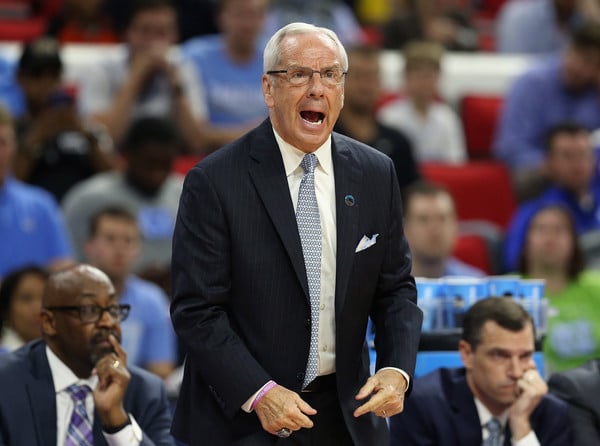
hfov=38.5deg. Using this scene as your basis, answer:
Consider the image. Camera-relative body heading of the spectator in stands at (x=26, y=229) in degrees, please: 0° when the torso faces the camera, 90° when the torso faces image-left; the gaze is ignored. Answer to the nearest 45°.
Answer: approximately 0°

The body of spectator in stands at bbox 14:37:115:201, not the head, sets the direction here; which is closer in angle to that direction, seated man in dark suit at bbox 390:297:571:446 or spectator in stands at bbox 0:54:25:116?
the seated man in dark suit

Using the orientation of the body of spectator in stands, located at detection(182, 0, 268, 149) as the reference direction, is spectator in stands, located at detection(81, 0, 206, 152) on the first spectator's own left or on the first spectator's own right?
on the first spectator's own right

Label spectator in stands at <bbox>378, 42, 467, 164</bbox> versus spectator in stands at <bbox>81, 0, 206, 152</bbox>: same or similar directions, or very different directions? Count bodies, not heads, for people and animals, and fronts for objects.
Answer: same or similar directions

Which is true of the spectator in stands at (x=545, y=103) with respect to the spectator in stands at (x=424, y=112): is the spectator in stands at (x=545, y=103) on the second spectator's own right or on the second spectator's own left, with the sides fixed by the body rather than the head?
on the second spectator's own left

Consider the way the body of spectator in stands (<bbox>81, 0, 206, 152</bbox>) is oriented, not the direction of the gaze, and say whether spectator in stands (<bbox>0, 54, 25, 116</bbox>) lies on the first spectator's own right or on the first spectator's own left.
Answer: on the first spectator's own right

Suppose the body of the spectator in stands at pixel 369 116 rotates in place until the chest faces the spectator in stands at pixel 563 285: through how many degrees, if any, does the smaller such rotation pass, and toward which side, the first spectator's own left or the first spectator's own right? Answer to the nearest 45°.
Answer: approximately 45° to the first spectator's own left

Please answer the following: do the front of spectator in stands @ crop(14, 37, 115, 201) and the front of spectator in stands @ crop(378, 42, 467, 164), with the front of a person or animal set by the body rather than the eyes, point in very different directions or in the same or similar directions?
same or similar directions

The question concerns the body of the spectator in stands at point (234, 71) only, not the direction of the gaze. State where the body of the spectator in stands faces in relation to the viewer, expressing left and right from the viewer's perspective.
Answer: facing the viewer

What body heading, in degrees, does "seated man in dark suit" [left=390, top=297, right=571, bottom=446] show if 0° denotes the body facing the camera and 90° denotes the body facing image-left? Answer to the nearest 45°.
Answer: approximately 315°

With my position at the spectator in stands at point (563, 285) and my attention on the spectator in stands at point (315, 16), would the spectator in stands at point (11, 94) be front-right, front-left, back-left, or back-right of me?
front-left

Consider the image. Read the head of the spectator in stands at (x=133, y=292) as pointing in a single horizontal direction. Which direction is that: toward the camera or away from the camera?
toward the camera

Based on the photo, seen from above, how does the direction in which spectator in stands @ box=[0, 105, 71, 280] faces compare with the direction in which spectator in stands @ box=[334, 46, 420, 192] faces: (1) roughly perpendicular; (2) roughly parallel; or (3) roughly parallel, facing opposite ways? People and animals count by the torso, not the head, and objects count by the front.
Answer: roughly parallel

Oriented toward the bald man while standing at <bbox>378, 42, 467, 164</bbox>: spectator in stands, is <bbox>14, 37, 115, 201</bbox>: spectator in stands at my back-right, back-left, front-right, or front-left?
front-right

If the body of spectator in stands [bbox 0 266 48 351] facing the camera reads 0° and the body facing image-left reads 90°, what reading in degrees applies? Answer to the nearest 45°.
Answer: approximately 315°

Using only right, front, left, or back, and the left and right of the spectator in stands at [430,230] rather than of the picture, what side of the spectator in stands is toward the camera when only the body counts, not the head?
front

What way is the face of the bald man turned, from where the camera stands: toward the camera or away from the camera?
toward the camera

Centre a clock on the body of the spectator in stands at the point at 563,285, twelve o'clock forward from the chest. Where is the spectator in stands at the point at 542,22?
the spectator in stands at the point at 542,22 is roughly at 6 o'clock from the spectator in stands at the point at 563,285.

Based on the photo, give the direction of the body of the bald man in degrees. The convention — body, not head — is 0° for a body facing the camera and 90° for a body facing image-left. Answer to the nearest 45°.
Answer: approximately 315°
